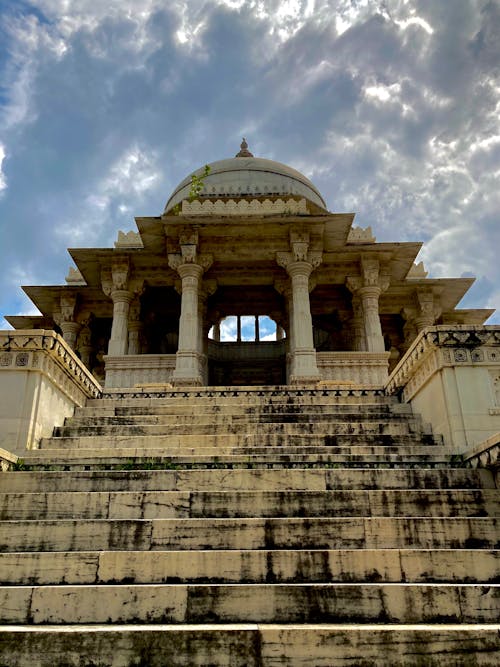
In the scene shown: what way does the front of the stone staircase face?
toward the camera

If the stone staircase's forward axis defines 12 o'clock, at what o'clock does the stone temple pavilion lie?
The stone temple pavilion is roughly at 6 o'clock from the stone staircase.
